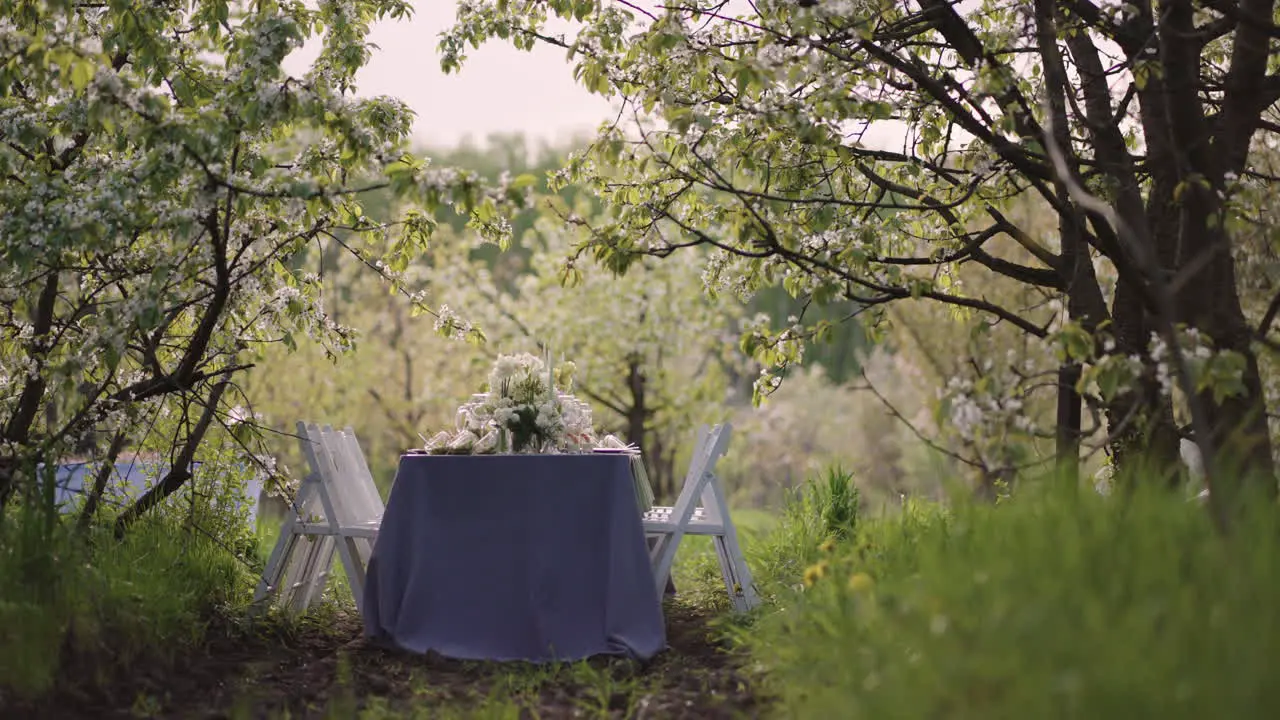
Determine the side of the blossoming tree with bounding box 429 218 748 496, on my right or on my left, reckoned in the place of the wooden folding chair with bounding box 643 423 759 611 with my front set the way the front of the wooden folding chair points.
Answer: on my right

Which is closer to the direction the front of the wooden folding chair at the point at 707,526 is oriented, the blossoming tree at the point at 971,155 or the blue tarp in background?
the blue tarp in background

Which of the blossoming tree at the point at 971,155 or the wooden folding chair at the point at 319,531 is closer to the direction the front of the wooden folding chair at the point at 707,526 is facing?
the wooden folding chair

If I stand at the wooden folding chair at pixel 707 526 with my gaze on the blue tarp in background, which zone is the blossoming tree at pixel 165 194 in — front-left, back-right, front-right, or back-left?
front-left

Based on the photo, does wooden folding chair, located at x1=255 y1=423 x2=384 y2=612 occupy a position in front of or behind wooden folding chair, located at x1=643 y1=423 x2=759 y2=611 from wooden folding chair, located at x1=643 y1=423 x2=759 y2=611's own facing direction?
in front

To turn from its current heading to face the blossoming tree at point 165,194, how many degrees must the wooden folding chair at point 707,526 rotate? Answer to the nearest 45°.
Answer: approximately 45° to its left

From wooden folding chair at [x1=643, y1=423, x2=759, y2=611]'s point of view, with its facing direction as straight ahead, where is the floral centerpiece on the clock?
The floral centerpiece is roughly at 11 o'clock from the wooden folding chair.

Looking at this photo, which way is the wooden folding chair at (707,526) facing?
to the viewer's left

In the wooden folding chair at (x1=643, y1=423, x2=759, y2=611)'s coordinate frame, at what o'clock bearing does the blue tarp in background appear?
The blue tarp in background is roughly at 2 o'clock from the wooden folding chair.

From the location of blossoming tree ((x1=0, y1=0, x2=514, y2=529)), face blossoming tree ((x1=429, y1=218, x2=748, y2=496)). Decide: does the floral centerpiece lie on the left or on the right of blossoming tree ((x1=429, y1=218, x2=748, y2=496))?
right
